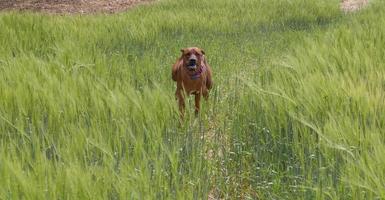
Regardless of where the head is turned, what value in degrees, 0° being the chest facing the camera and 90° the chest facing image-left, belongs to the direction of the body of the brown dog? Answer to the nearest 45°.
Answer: approximately 0°
